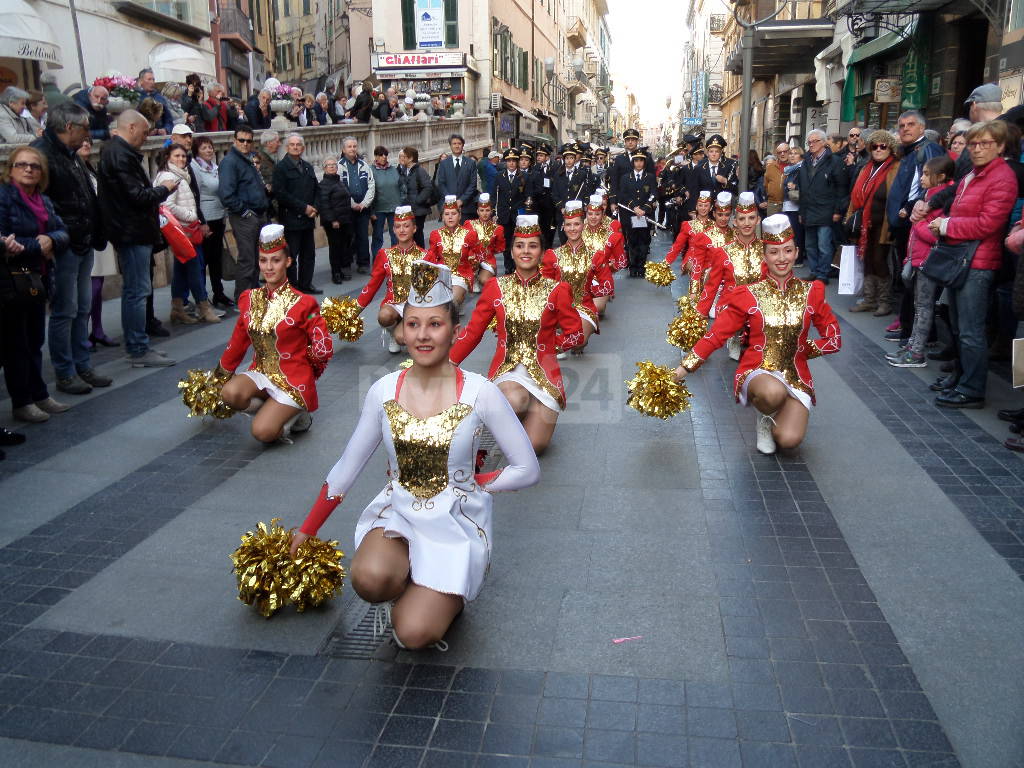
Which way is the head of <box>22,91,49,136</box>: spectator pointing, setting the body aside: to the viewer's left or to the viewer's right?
to the viewer's right

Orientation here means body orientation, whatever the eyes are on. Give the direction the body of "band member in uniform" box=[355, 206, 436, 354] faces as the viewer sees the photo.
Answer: toward the camera

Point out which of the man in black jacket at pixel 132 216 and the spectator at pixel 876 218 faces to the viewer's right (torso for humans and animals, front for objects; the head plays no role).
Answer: the man in black jacket

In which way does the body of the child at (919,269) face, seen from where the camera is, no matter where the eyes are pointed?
to the viewer's left

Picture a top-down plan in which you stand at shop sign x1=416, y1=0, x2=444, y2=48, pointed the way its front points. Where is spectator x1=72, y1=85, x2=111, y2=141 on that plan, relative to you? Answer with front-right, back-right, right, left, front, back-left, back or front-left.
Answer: front

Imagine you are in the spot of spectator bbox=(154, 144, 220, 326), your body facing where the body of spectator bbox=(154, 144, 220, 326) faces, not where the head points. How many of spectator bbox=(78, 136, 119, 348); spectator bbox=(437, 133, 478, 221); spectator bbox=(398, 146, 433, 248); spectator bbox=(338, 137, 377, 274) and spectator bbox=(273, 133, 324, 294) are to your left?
4

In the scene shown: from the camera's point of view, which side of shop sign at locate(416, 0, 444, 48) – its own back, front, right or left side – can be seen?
front

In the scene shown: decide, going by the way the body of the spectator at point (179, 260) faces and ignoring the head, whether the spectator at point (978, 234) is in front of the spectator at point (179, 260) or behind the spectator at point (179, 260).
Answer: in front
